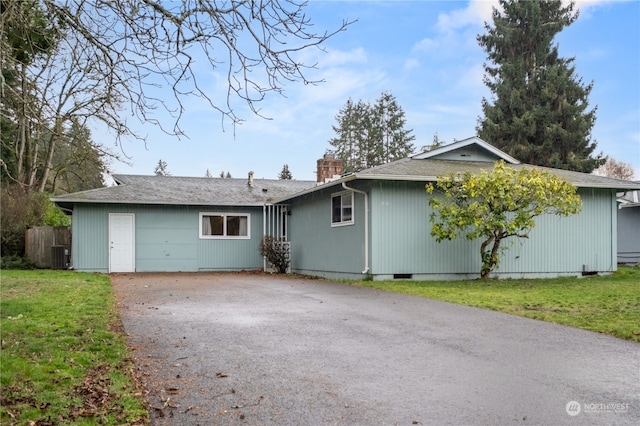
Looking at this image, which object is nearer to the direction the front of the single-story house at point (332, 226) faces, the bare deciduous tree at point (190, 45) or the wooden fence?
the bare deciduous tree

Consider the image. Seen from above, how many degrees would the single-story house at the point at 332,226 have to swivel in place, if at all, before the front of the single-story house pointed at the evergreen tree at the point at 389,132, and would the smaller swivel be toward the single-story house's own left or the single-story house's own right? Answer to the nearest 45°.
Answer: approximately 180°

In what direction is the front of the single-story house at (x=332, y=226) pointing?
toward the camera

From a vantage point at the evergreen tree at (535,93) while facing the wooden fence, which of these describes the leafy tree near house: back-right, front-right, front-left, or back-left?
front-left

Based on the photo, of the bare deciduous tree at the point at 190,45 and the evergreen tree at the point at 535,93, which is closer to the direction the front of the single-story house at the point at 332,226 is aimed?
the bare deciduous tree

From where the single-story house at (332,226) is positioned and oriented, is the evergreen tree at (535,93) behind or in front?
behind

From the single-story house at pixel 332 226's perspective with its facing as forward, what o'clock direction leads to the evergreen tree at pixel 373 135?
The evergreen tree is roughly at 6 o'clock from the single-story house.
